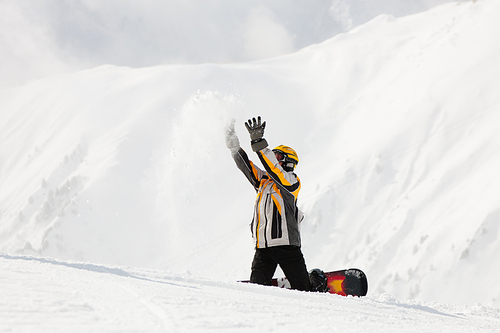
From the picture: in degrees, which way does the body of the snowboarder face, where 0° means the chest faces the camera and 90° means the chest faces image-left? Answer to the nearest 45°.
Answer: approximately 45°
